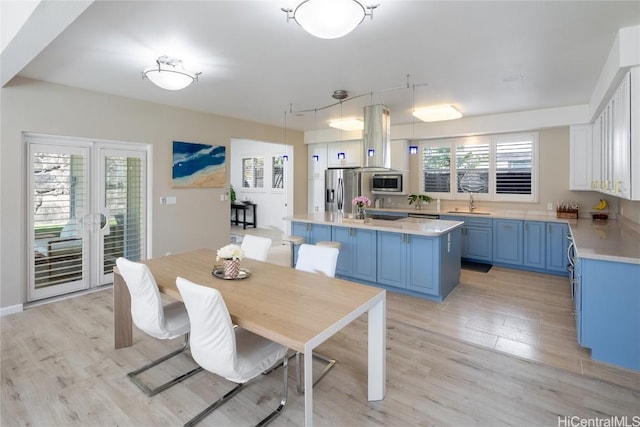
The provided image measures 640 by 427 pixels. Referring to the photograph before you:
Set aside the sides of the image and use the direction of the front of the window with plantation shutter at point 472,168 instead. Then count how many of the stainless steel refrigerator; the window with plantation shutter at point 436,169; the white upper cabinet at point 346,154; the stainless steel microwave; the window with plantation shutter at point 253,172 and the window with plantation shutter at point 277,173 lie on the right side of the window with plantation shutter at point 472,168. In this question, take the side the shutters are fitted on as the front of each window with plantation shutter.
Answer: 6

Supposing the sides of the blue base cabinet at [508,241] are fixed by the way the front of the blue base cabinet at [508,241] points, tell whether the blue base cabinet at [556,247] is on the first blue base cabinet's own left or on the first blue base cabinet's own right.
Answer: on the first blue base cabinet's own left

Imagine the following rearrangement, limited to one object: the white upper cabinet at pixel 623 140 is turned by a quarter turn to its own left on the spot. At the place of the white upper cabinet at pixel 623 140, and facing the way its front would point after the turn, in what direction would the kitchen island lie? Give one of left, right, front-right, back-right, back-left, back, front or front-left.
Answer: right

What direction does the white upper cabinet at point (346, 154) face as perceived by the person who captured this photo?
facing the viewer

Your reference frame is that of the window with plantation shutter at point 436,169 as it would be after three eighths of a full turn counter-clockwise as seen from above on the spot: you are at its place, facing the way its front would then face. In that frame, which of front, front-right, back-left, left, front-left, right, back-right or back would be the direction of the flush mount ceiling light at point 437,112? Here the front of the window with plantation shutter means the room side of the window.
back-right

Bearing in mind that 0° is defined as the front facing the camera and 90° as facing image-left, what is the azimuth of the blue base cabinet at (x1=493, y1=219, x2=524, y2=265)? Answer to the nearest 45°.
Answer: approximately 0°

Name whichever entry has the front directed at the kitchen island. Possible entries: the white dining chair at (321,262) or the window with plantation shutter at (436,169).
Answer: the window with plantation shutter

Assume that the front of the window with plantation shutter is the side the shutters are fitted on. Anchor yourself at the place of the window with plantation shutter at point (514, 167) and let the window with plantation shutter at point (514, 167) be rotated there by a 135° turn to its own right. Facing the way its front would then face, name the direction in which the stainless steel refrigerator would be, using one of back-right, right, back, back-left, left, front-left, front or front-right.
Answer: front-left

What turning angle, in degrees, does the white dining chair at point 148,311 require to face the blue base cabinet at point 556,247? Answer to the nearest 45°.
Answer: approximately 45° to its right

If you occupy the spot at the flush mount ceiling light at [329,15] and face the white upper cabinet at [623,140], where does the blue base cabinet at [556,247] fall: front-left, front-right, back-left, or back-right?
front-left

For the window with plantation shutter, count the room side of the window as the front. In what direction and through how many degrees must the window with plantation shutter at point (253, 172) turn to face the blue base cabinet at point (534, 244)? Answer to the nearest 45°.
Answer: approximately 45° to its left

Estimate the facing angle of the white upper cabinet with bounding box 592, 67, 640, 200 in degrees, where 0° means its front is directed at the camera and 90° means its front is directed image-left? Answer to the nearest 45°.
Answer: approximately 90°

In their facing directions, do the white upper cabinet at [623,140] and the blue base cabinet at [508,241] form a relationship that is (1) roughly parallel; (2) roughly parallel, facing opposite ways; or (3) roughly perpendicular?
roughly perpendicular

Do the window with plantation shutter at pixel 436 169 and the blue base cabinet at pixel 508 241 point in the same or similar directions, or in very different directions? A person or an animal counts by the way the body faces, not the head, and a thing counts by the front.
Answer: same or similar directions

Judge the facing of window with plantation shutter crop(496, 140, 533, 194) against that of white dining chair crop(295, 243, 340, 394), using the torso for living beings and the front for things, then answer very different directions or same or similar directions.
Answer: same or similar directions

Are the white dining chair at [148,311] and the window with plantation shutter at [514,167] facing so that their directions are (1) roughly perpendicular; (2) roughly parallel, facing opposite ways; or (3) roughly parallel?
roughly parallel, facing opposite ways

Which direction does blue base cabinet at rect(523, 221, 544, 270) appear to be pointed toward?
toward the camera
